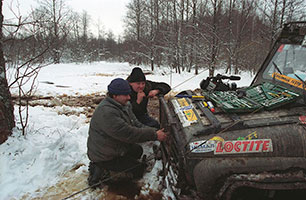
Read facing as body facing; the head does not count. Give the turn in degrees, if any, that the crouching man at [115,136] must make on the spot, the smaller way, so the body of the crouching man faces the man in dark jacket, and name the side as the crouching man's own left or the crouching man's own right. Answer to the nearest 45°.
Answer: approximately 90° to the crouching man's own left

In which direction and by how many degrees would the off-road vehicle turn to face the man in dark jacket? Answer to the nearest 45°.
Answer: approximately 90° to its right

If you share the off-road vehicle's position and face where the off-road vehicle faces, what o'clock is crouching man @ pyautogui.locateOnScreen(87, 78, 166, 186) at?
The crouching man is roughly at 2 o'clock from the off-road vehicle.

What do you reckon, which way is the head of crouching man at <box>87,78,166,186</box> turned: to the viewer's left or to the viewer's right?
to the viewer's right

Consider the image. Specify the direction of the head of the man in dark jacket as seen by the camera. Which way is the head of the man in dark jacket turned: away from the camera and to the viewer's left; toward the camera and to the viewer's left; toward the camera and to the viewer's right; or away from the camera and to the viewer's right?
toward the camera and to the viewer's right

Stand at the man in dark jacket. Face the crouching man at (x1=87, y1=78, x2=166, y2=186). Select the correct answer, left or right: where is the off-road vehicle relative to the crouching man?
left

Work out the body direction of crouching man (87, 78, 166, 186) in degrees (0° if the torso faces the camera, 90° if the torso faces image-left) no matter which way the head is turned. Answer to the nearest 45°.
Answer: approximately 270°

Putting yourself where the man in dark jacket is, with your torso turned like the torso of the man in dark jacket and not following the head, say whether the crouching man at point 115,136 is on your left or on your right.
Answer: on your right

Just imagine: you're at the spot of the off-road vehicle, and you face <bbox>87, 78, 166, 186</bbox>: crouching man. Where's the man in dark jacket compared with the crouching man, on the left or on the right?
right

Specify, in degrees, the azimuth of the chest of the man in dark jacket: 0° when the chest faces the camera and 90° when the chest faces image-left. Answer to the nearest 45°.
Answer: approximately 315°

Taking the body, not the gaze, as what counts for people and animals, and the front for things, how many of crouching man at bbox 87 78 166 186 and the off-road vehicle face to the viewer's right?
1

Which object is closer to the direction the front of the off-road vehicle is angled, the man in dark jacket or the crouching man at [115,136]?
the crouching man

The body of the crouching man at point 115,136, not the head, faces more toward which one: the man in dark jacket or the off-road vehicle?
the off-road vehicle
